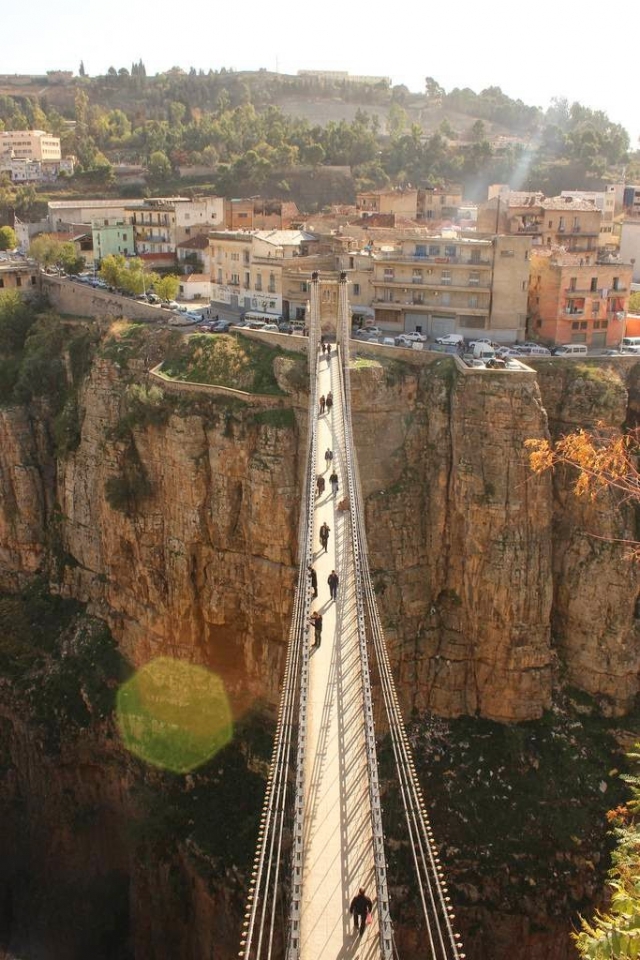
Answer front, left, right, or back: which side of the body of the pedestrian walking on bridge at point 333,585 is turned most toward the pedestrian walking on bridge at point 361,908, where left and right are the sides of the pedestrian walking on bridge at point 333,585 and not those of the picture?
front

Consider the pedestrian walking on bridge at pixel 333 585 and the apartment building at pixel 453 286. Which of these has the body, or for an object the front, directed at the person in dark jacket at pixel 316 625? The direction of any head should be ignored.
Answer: the apartment building

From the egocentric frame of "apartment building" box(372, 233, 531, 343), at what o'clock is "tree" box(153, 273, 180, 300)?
The tree is roughly at 4 o'clock from the apartment building.

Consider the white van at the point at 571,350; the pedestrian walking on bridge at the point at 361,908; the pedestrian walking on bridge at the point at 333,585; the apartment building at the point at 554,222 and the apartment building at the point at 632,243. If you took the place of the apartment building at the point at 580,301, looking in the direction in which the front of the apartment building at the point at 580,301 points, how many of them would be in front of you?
3

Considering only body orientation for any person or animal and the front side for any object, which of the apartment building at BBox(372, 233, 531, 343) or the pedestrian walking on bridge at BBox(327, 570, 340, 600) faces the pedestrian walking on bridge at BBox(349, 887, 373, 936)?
the apartment building

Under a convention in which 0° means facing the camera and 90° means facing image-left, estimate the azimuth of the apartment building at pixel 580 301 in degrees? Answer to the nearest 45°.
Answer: approximately 0°

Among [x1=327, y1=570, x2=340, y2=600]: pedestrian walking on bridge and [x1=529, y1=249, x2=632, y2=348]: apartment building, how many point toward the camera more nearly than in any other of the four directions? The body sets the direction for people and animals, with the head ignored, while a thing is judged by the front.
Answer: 2
